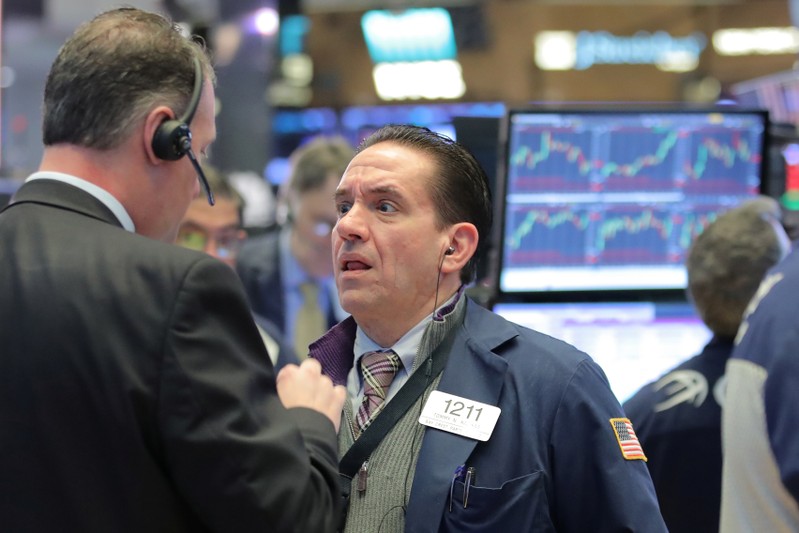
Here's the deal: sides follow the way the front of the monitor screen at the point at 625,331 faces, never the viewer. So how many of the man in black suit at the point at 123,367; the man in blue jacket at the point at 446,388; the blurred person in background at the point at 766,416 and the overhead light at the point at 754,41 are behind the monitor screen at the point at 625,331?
1

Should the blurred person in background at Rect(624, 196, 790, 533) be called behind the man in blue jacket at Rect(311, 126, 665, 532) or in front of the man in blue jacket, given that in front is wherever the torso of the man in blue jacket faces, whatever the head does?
behind

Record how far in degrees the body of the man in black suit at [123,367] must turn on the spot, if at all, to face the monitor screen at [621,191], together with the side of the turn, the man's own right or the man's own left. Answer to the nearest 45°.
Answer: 0° — they already face it

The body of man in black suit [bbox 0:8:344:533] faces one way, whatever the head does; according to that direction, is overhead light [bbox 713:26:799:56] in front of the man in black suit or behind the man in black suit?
in front

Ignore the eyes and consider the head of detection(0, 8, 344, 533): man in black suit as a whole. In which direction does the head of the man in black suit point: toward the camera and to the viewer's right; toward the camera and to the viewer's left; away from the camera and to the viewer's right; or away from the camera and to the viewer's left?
away from the camera and to the viewer's right

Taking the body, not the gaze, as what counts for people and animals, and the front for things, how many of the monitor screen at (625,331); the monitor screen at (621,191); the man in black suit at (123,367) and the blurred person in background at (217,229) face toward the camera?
3

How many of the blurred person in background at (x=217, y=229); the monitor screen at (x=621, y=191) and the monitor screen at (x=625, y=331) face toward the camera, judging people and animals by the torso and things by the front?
3

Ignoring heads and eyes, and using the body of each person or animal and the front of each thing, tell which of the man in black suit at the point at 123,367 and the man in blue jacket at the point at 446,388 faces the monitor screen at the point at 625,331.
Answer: the man in black suit

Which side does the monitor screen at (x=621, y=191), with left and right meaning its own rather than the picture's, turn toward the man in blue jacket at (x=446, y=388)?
front

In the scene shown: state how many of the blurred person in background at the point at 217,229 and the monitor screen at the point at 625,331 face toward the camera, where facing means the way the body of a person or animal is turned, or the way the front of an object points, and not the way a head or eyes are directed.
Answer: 2

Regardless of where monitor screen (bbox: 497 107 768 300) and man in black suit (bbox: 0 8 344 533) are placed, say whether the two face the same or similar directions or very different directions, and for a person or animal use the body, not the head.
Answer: very different directions
